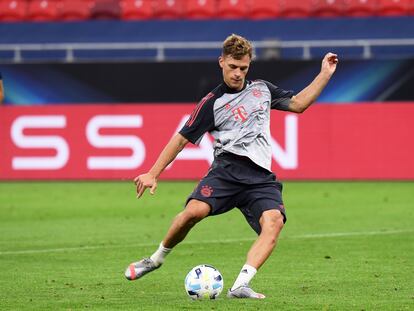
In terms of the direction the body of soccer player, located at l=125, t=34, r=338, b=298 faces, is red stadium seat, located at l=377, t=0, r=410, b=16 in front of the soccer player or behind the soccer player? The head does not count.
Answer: behind

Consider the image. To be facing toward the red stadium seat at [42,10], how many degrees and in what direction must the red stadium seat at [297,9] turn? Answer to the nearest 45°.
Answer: approximately 90° to its right

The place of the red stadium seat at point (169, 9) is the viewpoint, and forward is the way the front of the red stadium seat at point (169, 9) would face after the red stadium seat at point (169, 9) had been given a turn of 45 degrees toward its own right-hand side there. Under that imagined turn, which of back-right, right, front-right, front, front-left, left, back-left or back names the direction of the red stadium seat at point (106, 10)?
front-right

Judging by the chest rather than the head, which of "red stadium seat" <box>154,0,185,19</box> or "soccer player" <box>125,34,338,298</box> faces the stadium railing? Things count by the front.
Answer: the red stadium seat

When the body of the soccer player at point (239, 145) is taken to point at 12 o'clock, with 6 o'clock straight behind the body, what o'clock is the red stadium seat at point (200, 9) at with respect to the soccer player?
The red stadium seat is roughly at 6 o'clock from the soccer player.

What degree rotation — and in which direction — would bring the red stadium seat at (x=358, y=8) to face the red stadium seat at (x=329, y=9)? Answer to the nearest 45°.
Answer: approximately 90° to its right

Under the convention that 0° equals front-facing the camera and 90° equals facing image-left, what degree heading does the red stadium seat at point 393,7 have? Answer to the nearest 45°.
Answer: approximately 0°

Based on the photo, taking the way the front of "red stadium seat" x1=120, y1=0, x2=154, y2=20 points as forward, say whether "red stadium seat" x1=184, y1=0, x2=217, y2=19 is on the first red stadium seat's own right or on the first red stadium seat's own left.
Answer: on the first red stadium seat's own left

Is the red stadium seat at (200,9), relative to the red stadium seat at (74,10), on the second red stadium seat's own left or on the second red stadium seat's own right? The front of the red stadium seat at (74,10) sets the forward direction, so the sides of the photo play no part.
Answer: on the second red stadium seat's own left
